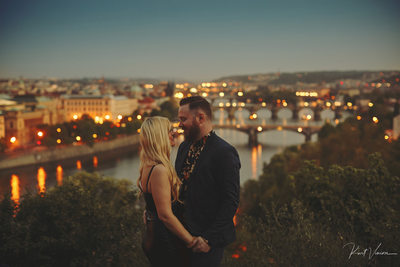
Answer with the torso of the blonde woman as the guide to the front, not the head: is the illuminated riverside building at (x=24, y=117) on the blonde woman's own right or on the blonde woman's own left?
on the blonde woman's own left

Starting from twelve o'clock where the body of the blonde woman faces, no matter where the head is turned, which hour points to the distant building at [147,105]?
The distant building is roughly at 9 o'clock from the blonde woman.

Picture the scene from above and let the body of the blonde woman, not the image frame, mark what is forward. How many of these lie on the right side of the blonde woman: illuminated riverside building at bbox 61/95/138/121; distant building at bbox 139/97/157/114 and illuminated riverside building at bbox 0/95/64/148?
0

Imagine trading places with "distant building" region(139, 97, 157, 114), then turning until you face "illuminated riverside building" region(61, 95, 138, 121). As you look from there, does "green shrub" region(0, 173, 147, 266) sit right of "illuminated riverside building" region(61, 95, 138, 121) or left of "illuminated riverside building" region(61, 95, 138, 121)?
left

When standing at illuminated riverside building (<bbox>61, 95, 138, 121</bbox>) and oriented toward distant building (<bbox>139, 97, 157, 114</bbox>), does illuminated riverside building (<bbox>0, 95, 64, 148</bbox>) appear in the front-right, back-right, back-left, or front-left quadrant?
back-right

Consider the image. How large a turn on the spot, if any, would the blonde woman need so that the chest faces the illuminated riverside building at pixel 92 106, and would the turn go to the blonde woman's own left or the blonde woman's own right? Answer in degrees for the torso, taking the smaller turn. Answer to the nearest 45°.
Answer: approximately 90° to the blonde woman's own left

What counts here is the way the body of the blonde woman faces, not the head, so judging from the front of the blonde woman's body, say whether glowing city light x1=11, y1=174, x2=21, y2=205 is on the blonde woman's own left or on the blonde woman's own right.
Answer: on the blonde woman's own left

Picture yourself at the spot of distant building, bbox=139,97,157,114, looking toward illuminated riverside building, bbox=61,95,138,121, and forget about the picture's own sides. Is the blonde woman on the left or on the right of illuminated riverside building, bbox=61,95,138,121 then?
left

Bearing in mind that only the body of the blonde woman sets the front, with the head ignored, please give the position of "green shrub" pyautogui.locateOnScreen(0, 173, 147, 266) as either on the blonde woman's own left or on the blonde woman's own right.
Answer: on the blonde woman's own left

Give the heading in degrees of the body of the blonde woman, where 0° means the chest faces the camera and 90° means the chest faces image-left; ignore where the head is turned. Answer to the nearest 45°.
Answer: approximately 270°

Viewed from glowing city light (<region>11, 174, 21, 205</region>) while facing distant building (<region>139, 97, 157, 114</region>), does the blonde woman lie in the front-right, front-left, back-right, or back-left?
back-right
